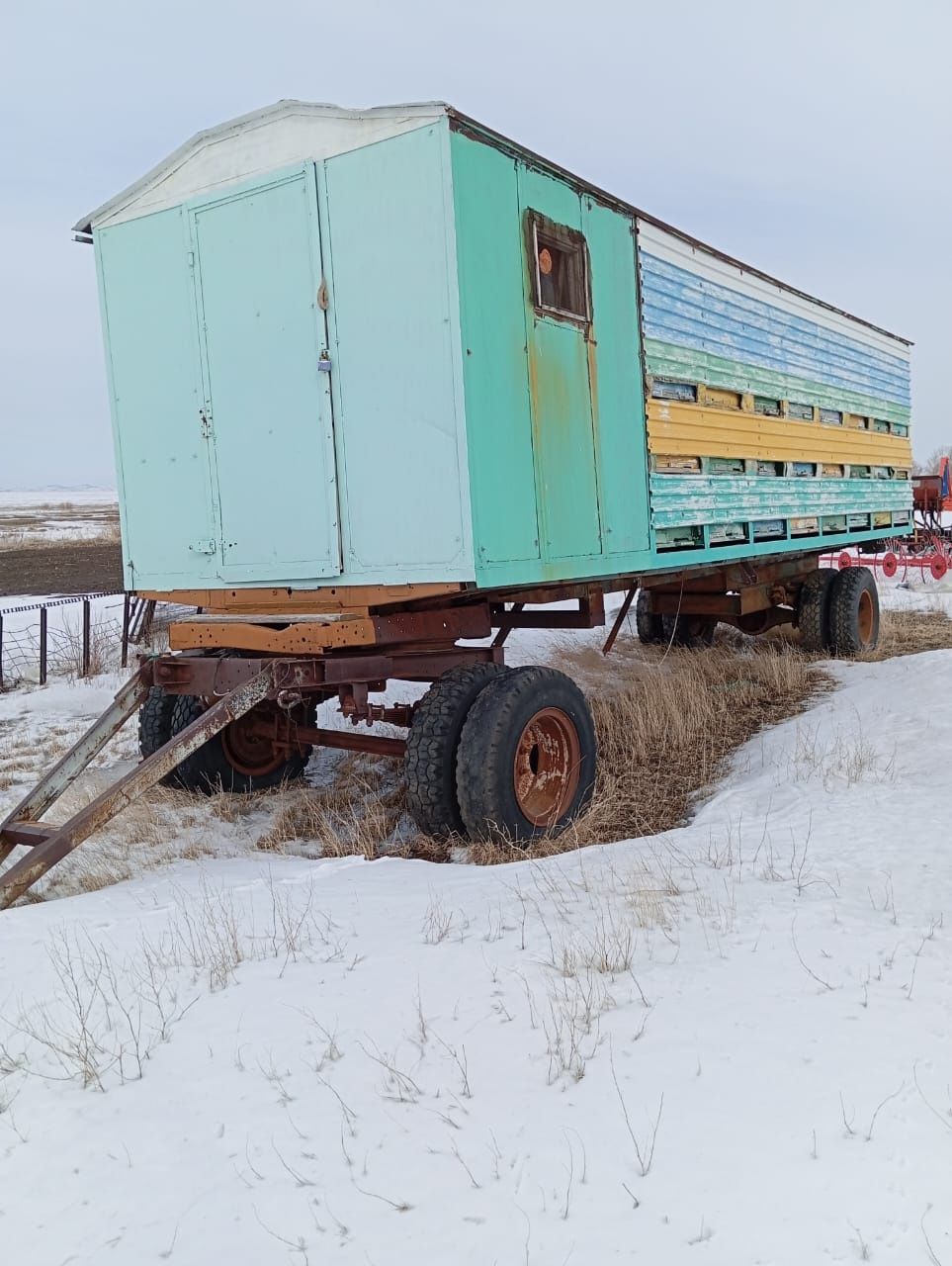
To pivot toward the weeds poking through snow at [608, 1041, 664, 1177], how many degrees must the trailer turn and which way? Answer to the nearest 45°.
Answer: approximately 45° to its left

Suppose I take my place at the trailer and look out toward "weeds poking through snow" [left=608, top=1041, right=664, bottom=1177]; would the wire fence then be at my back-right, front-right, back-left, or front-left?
back-right

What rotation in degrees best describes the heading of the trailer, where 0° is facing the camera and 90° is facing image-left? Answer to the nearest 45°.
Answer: approximately 45°

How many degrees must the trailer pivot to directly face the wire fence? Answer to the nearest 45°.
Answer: approximately 90° to its right
